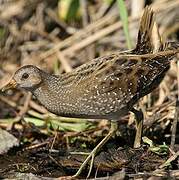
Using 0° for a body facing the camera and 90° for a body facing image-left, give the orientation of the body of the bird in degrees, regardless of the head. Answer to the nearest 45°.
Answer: approximately 90°
